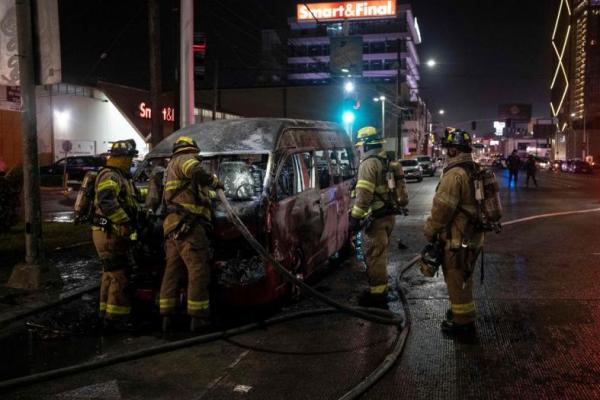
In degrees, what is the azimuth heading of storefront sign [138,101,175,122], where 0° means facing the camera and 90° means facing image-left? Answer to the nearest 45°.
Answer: approximately 315°

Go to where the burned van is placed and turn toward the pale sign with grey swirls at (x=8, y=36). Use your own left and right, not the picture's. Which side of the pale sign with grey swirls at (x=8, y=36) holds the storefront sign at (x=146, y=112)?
right

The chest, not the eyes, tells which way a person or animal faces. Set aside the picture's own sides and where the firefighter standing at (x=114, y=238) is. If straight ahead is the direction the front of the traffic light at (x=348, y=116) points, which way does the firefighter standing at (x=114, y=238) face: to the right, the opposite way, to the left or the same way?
to the left

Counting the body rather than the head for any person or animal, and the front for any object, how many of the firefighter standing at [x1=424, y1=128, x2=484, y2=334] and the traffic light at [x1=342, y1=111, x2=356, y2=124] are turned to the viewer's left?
1

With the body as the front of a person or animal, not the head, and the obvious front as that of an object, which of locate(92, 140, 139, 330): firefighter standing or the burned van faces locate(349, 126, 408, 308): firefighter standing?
locate(92, 140, 139, 330): firefighter standing

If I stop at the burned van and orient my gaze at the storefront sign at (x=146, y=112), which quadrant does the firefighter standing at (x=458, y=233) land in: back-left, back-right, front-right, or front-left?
back-right

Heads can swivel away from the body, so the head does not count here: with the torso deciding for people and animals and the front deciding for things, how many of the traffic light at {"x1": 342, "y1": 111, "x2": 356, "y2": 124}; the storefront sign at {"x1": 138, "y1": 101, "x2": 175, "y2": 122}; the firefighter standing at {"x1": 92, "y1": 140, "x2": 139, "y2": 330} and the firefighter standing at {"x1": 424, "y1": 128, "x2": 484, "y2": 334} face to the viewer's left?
1

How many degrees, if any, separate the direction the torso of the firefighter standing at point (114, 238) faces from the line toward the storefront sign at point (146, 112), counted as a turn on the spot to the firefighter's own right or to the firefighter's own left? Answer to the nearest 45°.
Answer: approximately 90° to the firefighter's own left

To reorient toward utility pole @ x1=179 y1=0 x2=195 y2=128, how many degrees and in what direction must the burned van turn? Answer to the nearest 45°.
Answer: approximately 135° to its right

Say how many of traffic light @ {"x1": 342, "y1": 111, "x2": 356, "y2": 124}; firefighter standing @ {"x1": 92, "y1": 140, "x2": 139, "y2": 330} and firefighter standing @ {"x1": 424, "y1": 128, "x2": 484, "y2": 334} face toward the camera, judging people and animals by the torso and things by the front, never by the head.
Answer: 1

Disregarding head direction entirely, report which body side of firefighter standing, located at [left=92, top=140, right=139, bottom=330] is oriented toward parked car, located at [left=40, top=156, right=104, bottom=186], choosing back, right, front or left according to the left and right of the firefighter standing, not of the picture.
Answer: left

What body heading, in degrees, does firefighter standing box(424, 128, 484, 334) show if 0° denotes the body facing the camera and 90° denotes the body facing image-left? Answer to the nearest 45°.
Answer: approximately 90°

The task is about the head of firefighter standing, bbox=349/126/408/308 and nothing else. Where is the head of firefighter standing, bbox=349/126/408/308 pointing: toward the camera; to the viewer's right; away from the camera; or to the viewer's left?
to the viewer's left

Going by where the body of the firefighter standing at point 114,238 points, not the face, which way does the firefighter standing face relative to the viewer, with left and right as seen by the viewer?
facing to the right of the viewer
